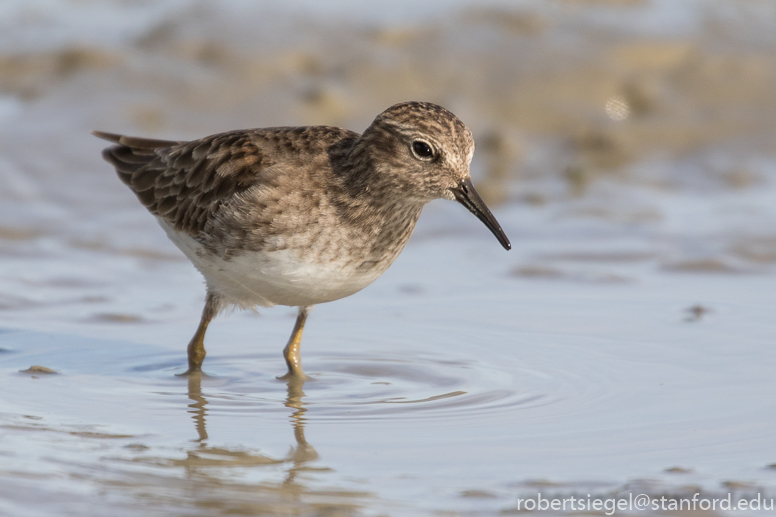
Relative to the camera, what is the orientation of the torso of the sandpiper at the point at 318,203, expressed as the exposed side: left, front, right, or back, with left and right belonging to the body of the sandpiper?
right
